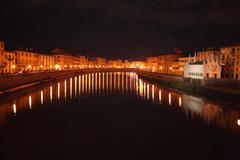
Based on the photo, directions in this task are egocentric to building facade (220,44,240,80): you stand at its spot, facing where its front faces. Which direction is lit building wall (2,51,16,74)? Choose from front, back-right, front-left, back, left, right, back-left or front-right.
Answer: front-right

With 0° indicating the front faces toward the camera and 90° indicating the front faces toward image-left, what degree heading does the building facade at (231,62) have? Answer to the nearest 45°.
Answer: approximately 45°

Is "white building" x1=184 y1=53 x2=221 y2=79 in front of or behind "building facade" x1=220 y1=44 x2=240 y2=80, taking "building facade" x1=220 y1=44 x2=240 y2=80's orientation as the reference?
in front
